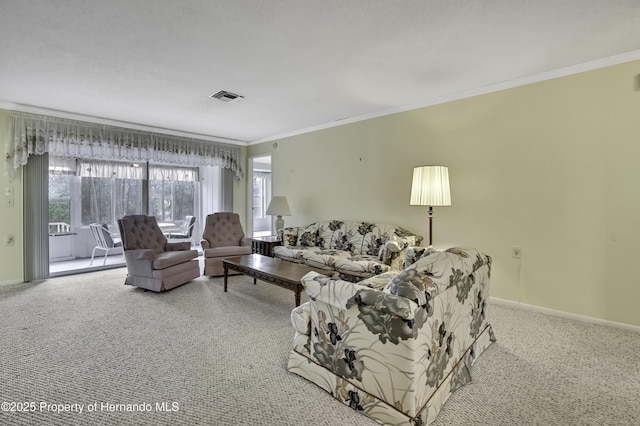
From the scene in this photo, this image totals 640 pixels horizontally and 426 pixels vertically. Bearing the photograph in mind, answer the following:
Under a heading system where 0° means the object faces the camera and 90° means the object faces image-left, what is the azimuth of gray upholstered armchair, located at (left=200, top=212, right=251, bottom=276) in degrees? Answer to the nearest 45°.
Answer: approximately 0°

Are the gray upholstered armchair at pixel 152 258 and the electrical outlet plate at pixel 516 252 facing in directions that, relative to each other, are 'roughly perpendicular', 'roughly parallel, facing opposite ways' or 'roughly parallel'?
roughly perpendicular

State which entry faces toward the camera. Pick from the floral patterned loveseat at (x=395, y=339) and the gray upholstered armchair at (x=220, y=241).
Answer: the gray upholstered armchair

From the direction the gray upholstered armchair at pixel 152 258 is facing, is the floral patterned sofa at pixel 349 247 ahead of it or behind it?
ahead

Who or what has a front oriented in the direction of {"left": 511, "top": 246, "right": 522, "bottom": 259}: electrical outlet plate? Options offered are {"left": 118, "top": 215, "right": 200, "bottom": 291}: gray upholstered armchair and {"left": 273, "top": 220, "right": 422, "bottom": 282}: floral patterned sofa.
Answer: the gray upholstered armchair

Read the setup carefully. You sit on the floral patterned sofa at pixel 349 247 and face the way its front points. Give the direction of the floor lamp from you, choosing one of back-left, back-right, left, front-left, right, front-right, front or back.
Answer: left

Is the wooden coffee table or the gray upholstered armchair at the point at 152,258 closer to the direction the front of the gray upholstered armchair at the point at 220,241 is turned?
the wooden coffee table

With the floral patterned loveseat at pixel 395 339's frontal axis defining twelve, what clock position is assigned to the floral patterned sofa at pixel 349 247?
The floral patterned sofa is roughly at 1 o'clock from the floral patterned loveseat.

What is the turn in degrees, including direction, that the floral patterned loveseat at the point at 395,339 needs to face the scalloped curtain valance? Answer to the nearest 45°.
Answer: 0° — it already faces it

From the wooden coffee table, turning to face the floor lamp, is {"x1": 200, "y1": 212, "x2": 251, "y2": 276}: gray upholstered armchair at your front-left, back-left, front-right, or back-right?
back-left

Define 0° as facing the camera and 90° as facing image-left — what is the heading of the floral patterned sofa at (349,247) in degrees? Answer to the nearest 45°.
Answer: approximately 45°
